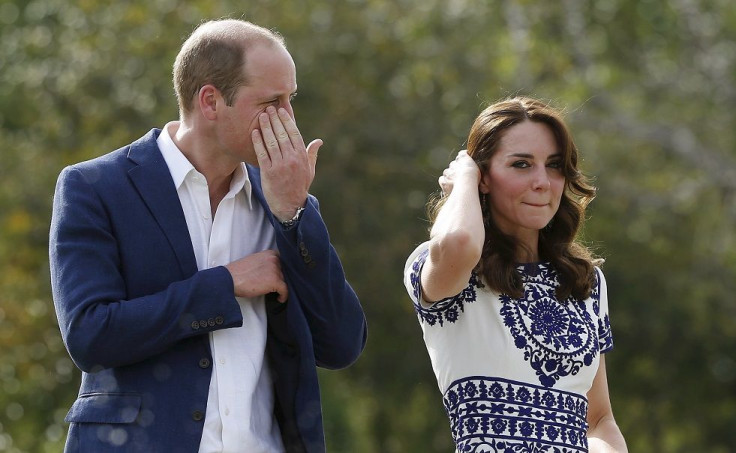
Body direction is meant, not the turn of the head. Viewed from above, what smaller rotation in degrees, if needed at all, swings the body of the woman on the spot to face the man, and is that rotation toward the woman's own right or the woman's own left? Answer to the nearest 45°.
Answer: approximately 135° to the woman's own right

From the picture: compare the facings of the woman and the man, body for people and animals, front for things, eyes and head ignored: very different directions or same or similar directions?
same or similar directions

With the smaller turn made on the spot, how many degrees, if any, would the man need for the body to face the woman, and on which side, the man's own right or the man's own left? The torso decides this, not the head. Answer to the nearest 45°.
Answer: approximately 45° to the man's own left

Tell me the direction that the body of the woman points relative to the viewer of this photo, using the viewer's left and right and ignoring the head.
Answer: facing the viewer and to the right of the viewer

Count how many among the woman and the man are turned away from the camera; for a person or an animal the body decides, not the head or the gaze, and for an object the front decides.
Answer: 0
